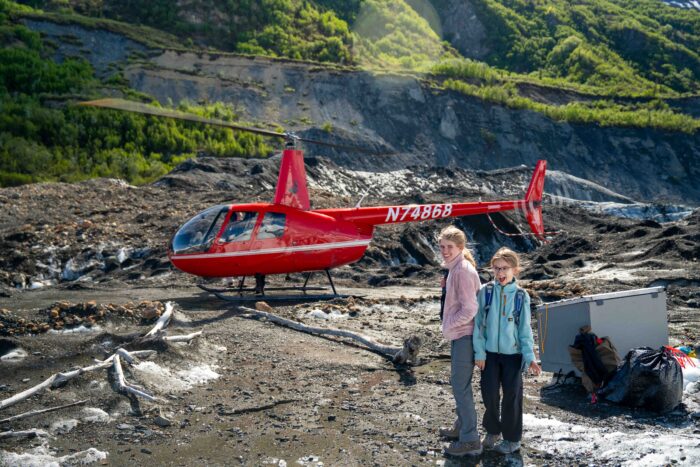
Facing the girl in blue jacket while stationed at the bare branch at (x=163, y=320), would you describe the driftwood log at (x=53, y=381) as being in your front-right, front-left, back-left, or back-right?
front-right

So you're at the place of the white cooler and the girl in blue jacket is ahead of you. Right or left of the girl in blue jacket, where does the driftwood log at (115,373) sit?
right

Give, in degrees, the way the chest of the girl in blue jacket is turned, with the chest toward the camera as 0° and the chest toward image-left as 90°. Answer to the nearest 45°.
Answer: approximately 0°

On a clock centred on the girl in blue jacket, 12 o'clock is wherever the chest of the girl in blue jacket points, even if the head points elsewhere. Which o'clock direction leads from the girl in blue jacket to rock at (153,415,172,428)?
The rock is roughly at 3 o'clock from the girl in blue jacket.

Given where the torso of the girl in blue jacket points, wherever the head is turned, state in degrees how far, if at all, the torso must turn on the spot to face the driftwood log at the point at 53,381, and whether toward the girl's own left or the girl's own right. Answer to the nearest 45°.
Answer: approximately 90° to the girl's own right

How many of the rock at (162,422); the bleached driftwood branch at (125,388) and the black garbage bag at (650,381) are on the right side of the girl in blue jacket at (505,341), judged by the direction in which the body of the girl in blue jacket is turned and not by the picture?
2
